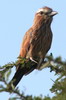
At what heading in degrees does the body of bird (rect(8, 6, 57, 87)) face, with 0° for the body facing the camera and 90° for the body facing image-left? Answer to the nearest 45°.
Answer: approximately 315°
